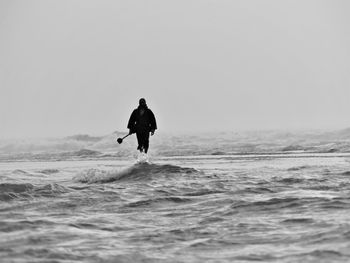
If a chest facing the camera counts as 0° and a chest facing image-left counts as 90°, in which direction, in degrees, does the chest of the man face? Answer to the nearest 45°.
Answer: approximately 0°
